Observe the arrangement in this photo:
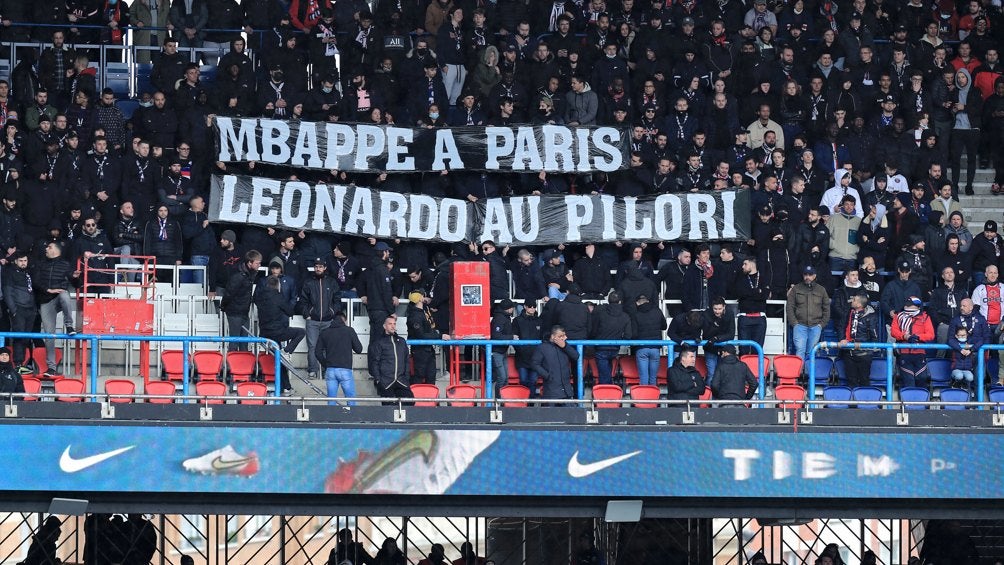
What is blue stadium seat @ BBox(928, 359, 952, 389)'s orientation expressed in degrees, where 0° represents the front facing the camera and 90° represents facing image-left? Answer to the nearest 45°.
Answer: approximately 0°

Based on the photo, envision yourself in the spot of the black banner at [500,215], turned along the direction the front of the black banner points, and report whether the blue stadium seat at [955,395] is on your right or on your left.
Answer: on your left

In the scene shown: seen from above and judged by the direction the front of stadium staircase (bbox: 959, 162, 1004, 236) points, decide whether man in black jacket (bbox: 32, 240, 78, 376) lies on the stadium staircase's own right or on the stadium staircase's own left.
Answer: on the stadium staircase's own right

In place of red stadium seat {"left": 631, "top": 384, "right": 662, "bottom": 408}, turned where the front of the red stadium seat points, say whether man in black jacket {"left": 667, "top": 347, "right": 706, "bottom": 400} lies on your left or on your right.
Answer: on your left

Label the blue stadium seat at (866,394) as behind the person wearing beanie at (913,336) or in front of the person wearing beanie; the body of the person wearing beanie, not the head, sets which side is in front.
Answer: in front

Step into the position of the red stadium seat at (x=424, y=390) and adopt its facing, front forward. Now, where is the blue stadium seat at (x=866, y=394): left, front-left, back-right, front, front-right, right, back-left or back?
left
